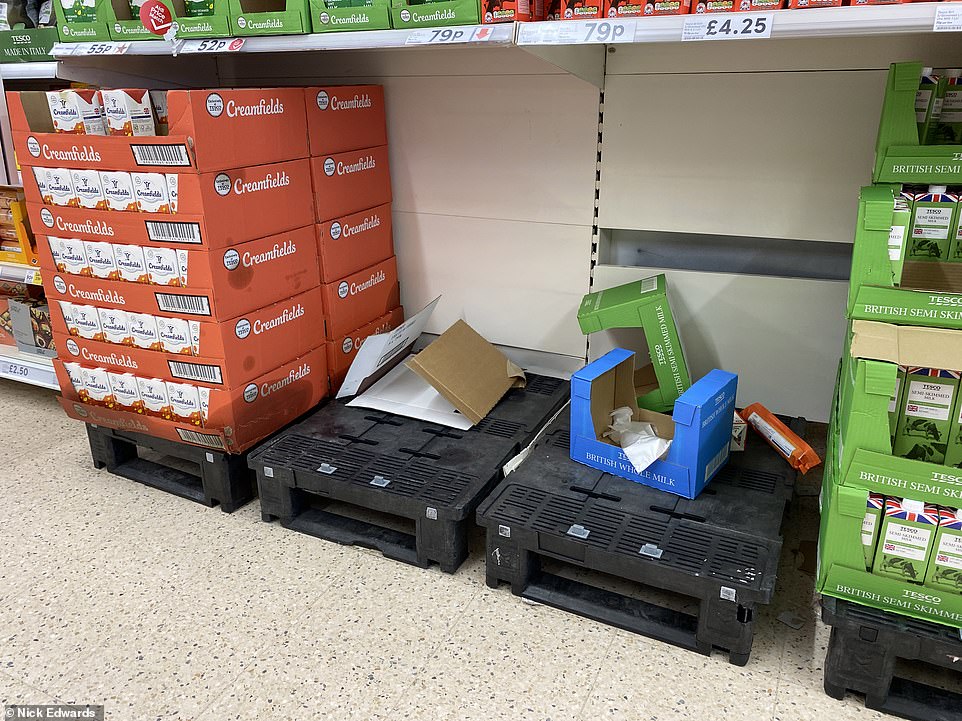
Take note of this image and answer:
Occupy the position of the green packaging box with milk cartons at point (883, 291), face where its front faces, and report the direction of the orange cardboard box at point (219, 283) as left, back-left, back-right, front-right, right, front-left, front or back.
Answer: right

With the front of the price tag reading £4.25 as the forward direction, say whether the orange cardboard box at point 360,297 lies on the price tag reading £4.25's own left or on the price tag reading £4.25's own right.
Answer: on the price tag reading £4.25's own right

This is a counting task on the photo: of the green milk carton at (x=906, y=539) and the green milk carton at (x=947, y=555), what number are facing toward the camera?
2

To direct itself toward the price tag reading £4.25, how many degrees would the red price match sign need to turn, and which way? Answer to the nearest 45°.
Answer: approximately 45° to its left

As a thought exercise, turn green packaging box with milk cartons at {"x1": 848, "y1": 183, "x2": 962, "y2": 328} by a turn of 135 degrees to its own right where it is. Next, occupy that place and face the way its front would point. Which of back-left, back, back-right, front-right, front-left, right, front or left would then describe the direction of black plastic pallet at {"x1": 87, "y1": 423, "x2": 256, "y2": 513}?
front-left

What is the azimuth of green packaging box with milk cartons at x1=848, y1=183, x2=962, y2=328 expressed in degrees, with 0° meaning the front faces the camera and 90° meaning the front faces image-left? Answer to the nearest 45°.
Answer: approximately 0°
